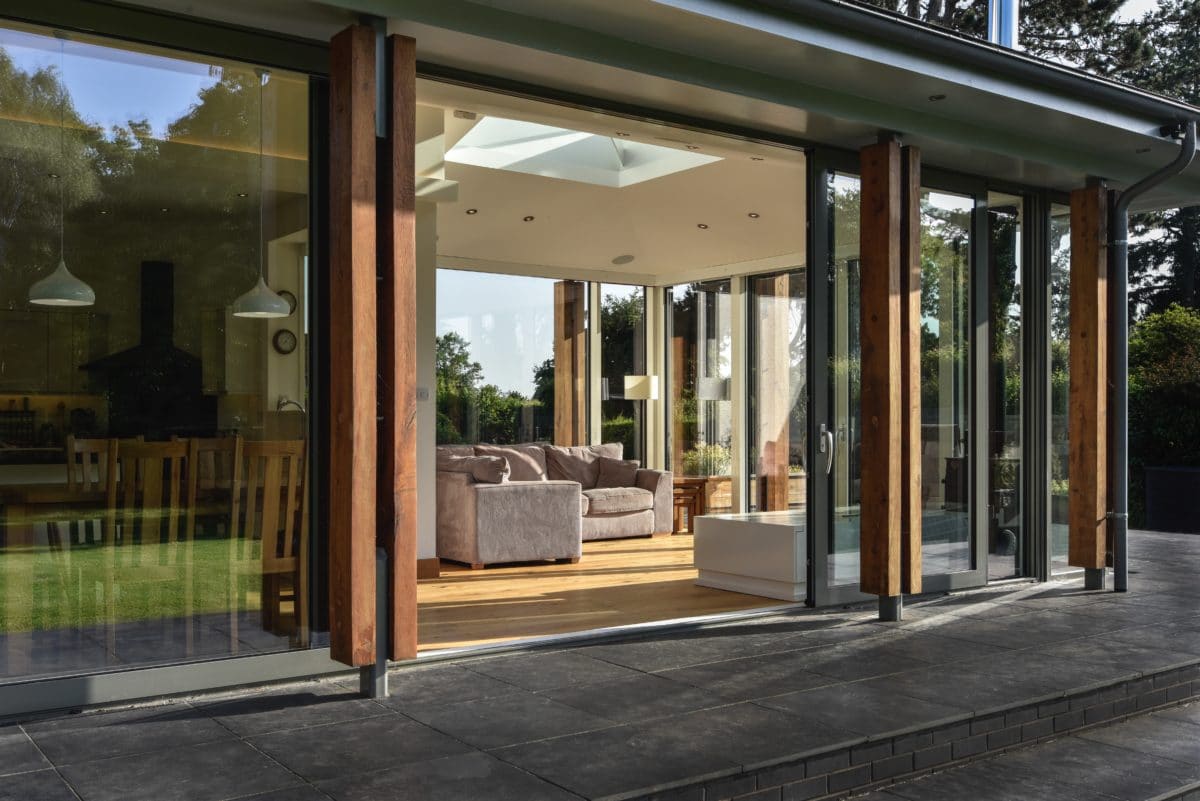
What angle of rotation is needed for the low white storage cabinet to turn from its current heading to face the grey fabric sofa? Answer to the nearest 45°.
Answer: approximately 90° to its right

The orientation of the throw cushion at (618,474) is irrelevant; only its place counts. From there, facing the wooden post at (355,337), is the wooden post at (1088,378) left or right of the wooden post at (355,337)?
left

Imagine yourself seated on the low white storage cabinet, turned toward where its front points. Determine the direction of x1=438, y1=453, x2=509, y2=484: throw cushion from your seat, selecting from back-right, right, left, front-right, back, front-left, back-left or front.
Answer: right

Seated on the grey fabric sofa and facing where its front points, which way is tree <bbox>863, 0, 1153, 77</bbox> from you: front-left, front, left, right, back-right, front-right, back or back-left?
left

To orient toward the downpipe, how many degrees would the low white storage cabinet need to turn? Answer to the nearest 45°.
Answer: approximately 135° to its left

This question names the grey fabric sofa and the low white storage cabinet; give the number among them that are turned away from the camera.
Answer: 0

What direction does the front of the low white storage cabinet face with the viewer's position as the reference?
facing the viewer and to the left of the viewer

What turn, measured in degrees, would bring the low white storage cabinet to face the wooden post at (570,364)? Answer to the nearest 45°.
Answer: approximately 135° to its right

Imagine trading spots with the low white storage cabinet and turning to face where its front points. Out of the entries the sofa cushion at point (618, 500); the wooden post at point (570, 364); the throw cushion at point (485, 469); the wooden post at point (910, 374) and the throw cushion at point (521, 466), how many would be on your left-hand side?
1

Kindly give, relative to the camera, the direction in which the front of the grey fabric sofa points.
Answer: facing the viewer and to the right of the viewer

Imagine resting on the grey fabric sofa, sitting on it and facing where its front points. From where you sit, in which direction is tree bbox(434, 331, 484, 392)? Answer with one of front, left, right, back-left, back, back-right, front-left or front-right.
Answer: back-left

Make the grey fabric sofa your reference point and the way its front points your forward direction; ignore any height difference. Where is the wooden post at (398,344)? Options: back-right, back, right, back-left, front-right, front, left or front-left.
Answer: front-right

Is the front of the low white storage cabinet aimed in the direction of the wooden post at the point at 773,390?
no

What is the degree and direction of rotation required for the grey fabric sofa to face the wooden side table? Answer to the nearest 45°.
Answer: approximately 90° to its left

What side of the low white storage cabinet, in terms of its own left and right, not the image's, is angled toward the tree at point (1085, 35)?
back
